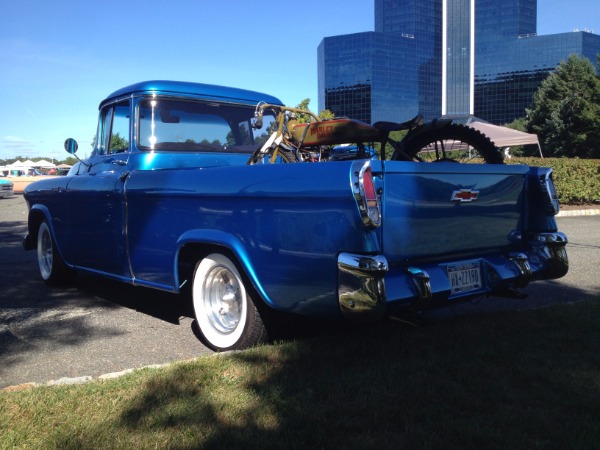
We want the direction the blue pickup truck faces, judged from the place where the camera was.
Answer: facing away from the viewer and to the left of the viewer

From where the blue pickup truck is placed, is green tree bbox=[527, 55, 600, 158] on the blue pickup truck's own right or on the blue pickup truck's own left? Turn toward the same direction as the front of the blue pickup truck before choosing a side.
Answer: on the blue pickup truck's own right

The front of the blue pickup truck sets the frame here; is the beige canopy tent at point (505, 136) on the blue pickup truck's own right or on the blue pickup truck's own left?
on the blue pickup truck's own right
